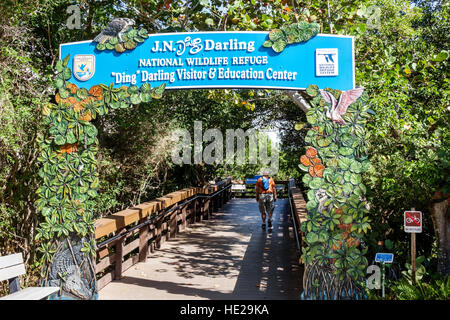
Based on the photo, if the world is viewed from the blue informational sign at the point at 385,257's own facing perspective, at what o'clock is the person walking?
The person walking is roughly at 5 o'clock from the blue informational sign.

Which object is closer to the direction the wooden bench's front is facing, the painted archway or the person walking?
the painted archway

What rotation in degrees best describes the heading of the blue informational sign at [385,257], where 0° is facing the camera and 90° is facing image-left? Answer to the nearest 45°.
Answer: approximately 0°

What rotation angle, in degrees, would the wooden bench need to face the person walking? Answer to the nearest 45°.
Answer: approximately 90° to its left
